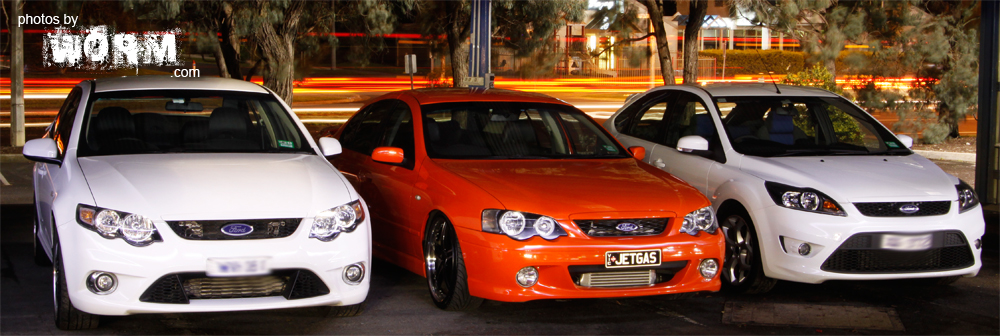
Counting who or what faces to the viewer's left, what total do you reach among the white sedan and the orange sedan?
0

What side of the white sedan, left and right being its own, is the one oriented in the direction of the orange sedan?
left

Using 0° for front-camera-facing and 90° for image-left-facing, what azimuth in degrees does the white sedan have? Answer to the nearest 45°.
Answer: approximately 0°

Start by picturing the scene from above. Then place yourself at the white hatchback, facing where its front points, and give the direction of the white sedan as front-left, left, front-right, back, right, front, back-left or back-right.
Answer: right

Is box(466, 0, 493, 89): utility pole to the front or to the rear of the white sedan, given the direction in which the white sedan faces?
to the rear

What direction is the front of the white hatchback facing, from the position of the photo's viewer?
facing the viewer and to the right of the viewer

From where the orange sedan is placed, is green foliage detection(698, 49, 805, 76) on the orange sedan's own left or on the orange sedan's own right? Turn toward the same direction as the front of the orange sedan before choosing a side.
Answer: on the orange sedan's own left
